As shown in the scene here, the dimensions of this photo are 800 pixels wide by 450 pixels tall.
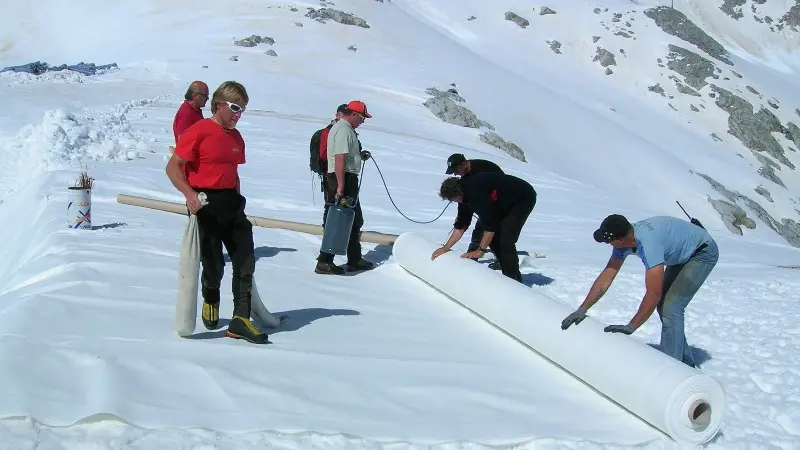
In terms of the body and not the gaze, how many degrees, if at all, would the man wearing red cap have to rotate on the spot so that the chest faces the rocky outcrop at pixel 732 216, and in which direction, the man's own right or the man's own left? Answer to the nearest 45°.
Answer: approximately 45° to the man's own left

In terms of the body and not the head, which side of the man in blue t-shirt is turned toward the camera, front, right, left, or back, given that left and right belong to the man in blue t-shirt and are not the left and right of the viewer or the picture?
left

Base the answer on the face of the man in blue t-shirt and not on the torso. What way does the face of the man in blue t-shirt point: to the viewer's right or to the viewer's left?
to the viewer's left

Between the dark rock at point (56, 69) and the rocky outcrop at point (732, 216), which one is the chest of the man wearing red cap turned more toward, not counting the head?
the rocky outcrop

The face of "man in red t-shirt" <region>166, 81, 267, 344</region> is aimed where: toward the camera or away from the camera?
toward the camera

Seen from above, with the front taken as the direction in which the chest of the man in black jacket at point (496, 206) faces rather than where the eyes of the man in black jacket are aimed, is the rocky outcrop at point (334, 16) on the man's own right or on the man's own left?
on the man's own right

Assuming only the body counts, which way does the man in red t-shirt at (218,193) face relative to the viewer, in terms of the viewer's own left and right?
facing the viewer and to the right of the viewer

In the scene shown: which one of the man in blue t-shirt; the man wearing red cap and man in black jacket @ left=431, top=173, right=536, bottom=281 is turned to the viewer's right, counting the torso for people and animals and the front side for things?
the man wearing red cap

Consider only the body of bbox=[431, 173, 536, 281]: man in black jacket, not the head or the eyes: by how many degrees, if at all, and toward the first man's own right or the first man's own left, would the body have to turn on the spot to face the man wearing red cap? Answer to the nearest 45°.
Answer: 0° — they already face them

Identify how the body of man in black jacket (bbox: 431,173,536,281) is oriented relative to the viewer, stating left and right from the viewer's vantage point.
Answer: facing to the left of the viewer

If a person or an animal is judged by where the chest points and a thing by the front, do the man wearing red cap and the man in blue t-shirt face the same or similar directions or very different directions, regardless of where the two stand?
very different directions

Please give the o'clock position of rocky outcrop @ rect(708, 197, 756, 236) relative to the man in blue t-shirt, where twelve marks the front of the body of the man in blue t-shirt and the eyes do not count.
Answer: The rocky outcrop is roughly at 3 o'clock from the man in blue t-shirt.

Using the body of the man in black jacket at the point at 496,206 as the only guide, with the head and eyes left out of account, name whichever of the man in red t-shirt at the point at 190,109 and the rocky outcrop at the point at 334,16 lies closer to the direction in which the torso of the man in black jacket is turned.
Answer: the man in red t-shirt

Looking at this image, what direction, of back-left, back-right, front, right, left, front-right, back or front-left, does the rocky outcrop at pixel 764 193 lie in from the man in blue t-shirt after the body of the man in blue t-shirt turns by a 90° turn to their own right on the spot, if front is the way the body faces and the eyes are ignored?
front

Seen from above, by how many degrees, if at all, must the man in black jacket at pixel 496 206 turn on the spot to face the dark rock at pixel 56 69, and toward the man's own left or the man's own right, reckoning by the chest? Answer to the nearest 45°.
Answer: approximately 45° to the man's own right

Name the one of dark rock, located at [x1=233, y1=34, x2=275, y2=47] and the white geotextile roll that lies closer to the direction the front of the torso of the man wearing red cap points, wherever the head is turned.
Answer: the white geotextile roll

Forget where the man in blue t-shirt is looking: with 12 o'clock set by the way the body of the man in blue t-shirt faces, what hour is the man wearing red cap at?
The man wearing red cap is roughly at 1 o'clock from the man in blue t-shirt.

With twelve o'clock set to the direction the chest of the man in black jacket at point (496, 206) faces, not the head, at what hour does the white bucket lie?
The white bucket is roughly at 12 o'clock from the man in black jacket.

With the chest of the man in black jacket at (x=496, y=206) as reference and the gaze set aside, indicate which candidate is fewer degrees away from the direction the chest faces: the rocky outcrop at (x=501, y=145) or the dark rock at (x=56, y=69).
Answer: the dark rock

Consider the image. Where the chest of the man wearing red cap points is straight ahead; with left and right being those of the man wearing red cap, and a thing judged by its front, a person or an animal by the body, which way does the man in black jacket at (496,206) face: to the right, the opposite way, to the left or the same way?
the opposite way
